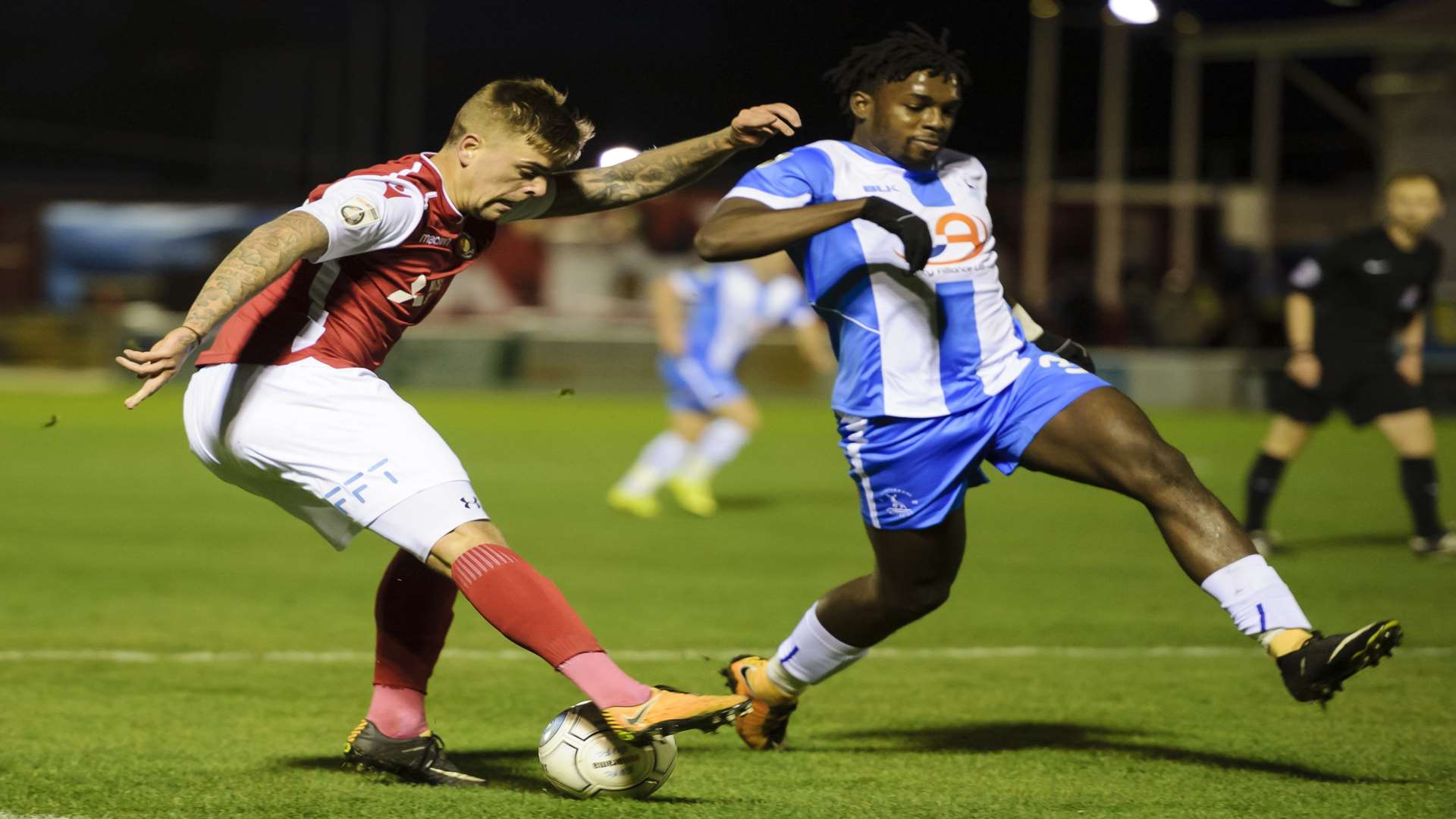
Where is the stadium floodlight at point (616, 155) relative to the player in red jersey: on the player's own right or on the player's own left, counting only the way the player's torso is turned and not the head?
on the player's own left

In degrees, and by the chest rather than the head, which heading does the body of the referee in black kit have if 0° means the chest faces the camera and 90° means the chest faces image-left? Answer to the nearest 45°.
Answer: approximately 315°

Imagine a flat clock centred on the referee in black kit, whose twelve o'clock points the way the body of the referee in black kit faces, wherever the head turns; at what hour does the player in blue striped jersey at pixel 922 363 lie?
The player in blue striped jersey is roughly at 2 o'clock from the referee in black kit.

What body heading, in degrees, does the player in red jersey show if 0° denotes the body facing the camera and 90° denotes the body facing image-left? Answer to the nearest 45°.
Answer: approximately 270°

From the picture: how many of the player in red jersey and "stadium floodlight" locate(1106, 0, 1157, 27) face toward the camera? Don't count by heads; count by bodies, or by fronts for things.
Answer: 1

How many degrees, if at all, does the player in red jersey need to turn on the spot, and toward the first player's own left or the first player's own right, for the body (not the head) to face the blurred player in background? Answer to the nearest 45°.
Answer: approximately 90° to the first player's own left
